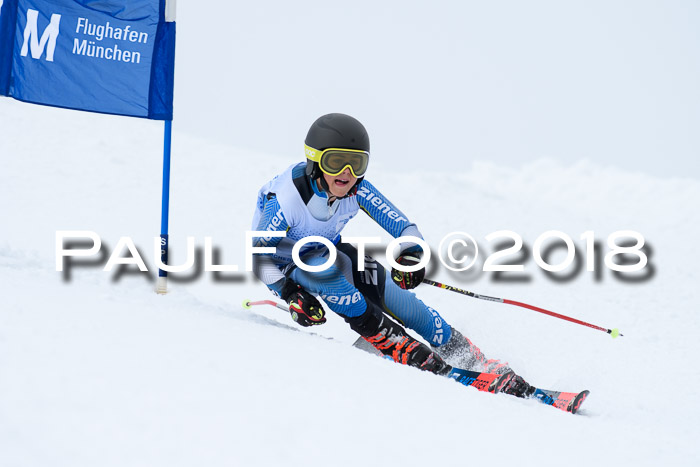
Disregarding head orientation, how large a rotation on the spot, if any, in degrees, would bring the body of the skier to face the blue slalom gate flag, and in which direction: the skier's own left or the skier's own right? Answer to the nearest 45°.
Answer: approximately 135° to the skier's own right

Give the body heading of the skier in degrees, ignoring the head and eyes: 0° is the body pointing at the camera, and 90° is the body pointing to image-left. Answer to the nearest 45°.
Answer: approximately 315°
